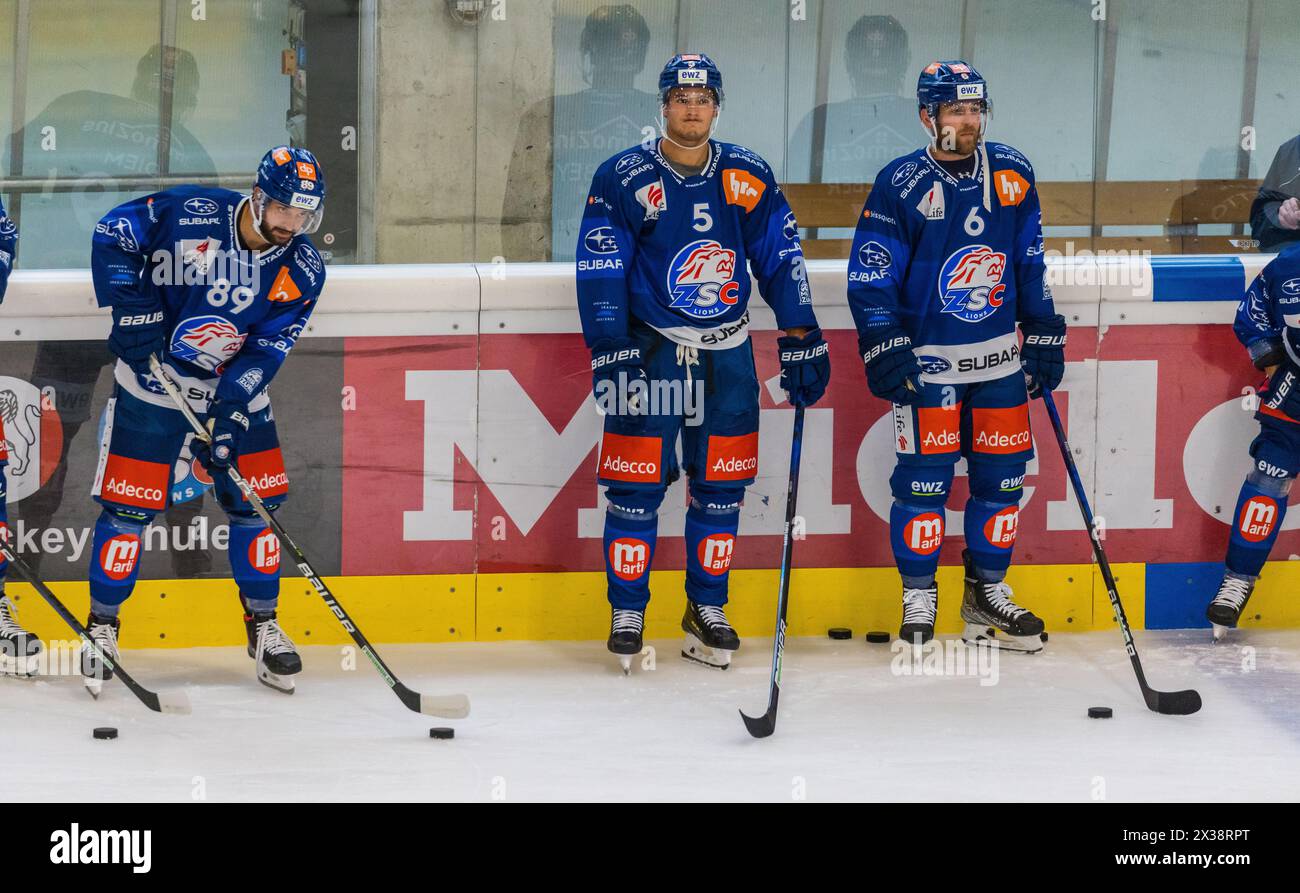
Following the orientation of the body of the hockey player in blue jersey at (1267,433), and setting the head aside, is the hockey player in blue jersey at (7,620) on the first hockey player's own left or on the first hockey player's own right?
on the first hockey player's own right

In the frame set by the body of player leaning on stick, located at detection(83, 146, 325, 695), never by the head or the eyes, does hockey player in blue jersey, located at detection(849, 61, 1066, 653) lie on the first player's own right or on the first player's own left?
on the first player's own left

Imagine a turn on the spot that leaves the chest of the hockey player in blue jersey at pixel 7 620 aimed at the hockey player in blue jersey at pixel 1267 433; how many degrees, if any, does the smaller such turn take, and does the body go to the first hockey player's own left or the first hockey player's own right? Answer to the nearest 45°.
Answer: approximately 45° to the first hockey player's own left

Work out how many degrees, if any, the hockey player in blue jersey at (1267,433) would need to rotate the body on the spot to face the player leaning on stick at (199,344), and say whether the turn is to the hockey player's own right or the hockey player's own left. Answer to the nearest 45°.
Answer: approximately 45° to the hockey player's own right

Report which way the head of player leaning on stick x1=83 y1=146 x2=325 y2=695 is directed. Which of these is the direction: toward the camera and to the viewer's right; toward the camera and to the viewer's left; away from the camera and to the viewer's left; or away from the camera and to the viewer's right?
toward the camera and to the viewer's right

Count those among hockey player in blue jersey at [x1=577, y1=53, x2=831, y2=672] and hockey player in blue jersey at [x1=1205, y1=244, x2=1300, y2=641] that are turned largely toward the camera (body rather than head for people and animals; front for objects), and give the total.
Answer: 2

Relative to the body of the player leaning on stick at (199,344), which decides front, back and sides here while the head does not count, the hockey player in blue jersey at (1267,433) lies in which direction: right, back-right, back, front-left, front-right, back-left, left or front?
left

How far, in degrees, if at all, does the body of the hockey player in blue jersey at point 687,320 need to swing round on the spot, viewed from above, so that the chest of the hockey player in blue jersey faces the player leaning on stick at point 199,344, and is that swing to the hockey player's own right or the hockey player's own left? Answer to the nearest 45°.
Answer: approximately 90° to the hockey player's own right

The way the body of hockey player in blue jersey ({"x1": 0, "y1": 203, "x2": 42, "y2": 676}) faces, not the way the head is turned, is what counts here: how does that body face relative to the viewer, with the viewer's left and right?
facing the viewer and to the right of the viewer

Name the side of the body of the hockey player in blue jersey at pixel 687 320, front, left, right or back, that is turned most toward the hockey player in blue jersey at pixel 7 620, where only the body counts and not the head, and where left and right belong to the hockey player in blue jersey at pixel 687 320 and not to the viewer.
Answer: right

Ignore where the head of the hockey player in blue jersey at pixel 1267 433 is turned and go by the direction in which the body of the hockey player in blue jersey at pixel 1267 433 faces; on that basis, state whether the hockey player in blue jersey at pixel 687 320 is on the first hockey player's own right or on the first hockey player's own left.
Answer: on the first hockey player's own right
